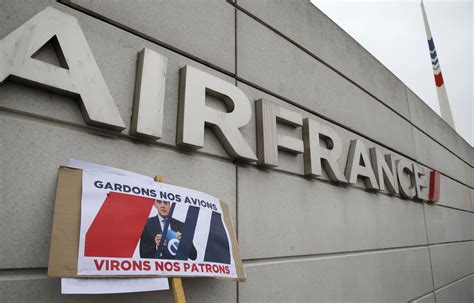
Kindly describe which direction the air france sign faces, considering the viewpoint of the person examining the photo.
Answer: facing the viewer and to the right of the viewer

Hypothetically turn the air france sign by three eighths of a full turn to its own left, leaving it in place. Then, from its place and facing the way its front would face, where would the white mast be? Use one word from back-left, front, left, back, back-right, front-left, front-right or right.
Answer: front-right

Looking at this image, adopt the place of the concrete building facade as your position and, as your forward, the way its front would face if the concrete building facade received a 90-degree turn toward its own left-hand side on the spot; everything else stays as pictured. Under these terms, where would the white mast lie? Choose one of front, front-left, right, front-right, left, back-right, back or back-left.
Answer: front
